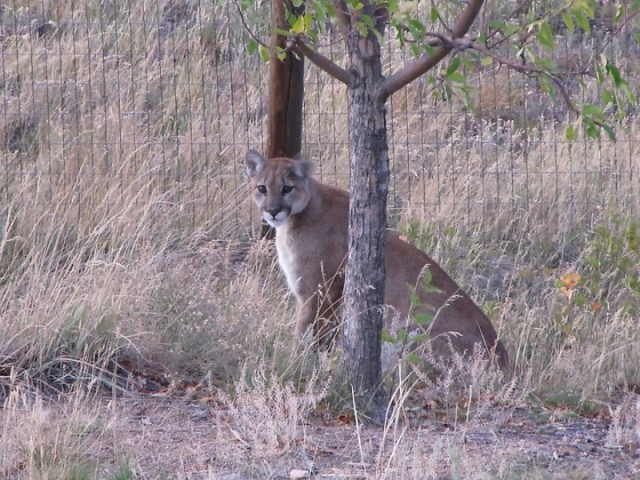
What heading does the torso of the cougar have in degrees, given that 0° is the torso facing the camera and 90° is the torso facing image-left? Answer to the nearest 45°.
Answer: approximately 90°
